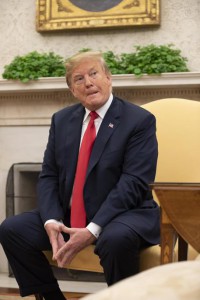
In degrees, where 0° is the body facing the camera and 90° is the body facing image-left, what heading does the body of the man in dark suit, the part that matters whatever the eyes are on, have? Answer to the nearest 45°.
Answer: approximately 45°

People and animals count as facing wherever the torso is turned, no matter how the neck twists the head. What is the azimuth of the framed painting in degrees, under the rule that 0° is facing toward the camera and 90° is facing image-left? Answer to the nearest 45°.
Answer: approximately 0°

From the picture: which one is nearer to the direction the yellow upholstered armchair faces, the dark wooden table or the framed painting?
the dark wooden table

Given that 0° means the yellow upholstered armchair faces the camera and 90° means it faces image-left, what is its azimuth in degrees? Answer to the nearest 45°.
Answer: approximately 45°

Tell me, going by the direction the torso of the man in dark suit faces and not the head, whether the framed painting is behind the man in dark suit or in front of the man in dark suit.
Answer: behind

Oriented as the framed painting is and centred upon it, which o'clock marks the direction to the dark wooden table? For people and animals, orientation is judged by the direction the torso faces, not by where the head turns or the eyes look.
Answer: The dark wooden table is roughly at 12 o'clock from the framed painting.

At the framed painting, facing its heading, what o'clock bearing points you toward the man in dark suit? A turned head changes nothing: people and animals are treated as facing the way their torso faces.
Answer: The man in dark suit is roughly at 12 o'clock from the framed painting.
